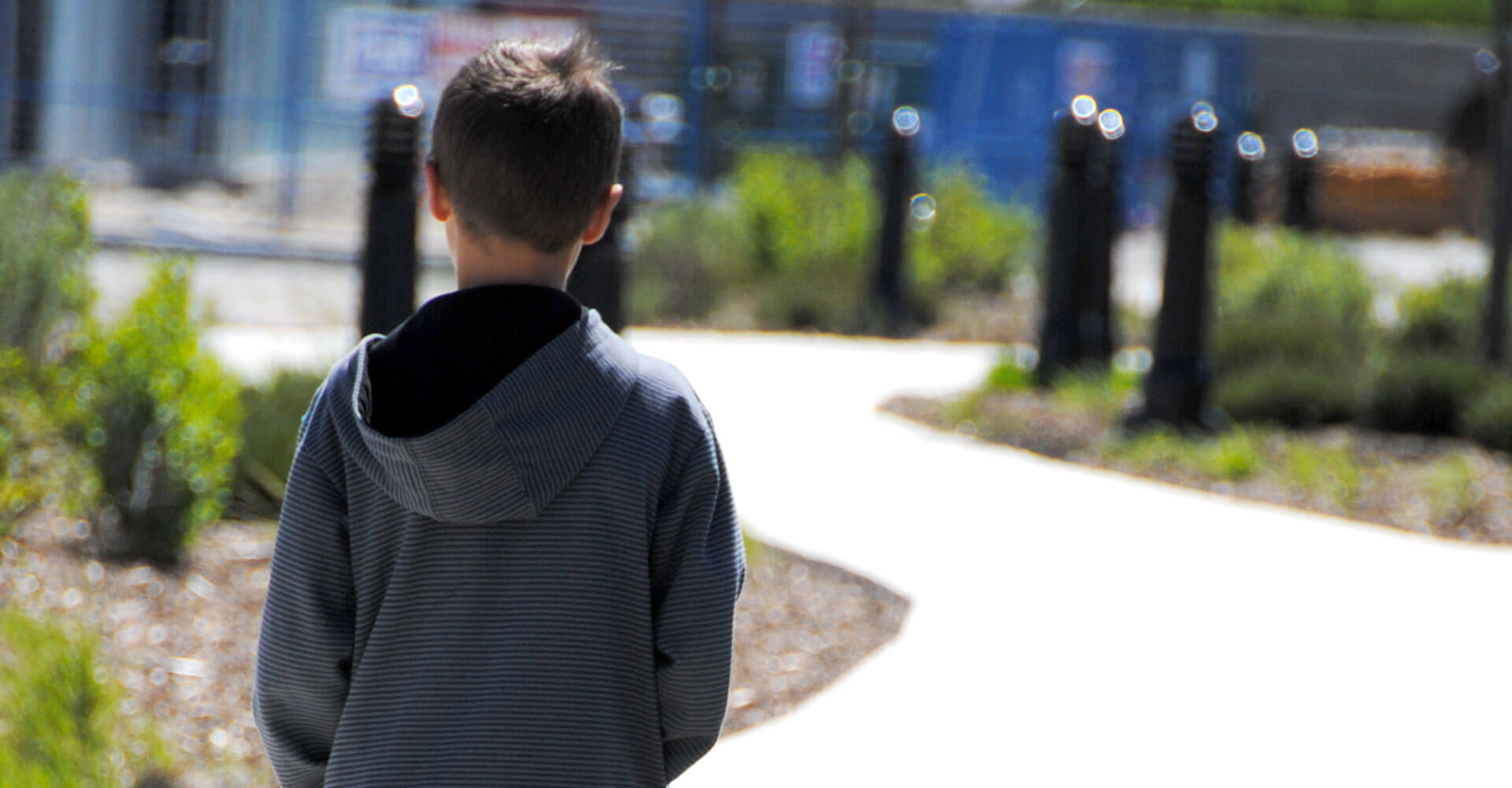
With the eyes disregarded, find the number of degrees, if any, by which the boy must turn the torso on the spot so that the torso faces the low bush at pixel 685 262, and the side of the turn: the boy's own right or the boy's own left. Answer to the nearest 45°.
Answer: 0° — they already face it

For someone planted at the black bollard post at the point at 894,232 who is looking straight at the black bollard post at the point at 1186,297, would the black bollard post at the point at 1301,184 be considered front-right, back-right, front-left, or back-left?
back-left

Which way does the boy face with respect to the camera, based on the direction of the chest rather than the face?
away from the camera

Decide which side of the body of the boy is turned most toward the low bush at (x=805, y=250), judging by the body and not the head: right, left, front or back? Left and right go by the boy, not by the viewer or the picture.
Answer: front

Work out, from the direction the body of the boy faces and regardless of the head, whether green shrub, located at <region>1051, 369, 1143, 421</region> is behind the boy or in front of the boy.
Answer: in front

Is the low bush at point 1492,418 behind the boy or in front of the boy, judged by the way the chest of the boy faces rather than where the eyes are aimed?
in front

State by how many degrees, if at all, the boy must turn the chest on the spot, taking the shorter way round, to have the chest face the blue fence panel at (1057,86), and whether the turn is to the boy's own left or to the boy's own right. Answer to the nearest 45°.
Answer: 0° — they already face it

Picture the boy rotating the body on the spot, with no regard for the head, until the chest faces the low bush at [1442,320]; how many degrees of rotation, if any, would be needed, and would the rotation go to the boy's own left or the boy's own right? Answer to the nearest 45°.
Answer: approximately 45° to the boy's own right

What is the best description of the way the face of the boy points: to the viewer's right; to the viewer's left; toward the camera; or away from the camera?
away from the camera
